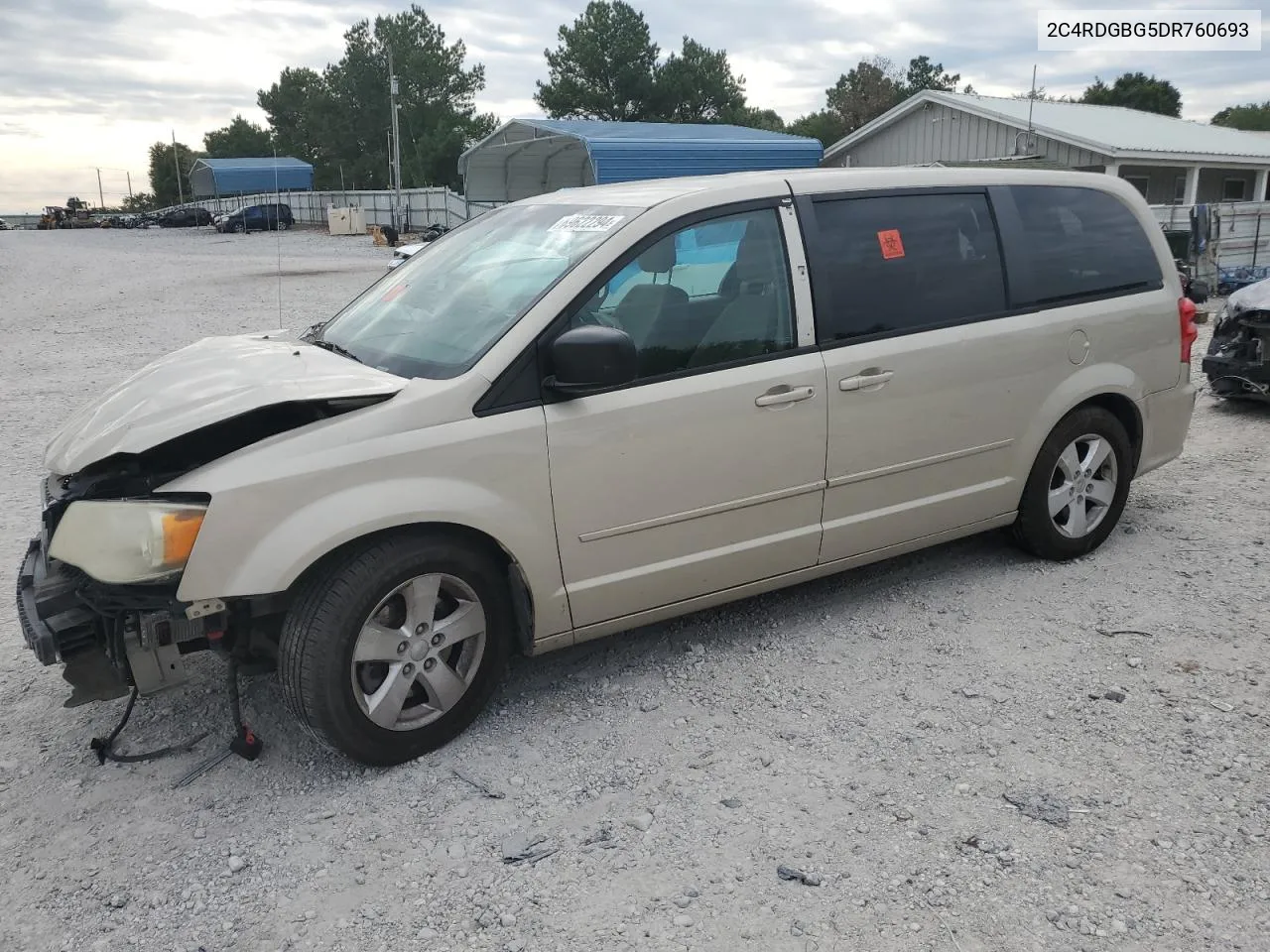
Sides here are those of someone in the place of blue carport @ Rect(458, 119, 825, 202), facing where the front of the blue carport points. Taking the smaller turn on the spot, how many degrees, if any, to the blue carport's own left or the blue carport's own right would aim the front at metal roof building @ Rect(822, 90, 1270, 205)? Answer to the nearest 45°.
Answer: approximately 135° to the blue carport's own left

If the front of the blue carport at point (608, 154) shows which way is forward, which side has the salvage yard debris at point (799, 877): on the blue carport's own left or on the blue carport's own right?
on the blue carport's own left

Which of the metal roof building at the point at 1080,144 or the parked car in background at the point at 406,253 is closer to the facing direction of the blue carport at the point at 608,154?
the parked car in background

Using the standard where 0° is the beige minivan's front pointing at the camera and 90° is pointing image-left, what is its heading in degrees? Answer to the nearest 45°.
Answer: approximately 45°

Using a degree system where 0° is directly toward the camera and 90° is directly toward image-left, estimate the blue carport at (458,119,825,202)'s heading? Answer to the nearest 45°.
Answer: approximately 45°

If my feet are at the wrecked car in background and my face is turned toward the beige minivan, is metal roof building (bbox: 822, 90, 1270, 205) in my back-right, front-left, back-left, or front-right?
back-right
